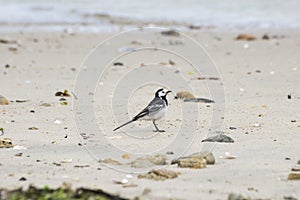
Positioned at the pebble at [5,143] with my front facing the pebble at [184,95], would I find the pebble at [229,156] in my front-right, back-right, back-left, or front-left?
front-right

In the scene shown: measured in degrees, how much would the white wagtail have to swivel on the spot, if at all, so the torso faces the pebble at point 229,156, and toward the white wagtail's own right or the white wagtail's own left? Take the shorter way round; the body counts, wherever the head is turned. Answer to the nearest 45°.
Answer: approximately 45° to the white wagtail's own right

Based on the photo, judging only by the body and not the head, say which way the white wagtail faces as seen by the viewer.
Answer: to the viewer's right

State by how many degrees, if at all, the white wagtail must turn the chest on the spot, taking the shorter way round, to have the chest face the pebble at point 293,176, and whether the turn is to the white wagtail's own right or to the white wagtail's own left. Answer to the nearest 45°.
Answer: approximately 45° to the white wagtail's own right

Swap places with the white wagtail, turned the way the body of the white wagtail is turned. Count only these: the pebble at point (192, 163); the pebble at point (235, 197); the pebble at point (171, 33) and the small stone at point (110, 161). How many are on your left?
1

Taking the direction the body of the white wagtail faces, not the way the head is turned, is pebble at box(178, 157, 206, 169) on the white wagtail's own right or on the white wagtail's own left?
on the white wagtail's own right

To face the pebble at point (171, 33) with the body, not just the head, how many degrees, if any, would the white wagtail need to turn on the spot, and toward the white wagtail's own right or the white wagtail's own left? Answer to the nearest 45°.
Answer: approximately 90° to the white wagtail's own left
